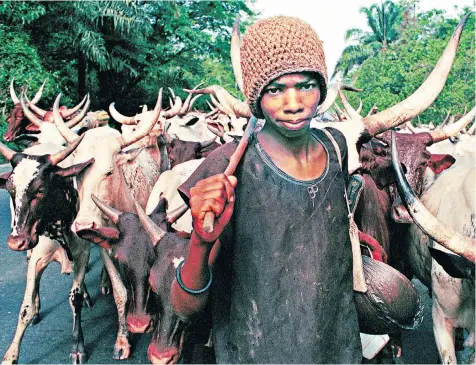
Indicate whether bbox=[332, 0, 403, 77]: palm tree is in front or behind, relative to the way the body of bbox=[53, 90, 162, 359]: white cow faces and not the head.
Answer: behind

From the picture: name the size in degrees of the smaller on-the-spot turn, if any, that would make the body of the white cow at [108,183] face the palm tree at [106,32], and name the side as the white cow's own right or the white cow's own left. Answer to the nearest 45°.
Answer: approximately 135° to the white cow's own right

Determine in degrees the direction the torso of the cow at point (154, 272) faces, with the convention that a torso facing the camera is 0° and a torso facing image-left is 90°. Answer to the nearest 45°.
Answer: approximately 0°

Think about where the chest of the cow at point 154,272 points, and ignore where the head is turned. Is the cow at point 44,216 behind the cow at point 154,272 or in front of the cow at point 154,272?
behind

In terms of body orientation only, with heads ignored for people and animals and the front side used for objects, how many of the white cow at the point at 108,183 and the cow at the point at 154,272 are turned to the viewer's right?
0

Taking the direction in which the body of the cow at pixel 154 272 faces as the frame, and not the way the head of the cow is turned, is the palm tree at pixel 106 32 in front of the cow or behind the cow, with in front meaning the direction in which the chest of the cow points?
behind

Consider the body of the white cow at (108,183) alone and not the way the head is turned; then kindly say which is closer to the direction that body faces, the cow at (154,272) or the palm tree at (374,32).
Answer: the cow

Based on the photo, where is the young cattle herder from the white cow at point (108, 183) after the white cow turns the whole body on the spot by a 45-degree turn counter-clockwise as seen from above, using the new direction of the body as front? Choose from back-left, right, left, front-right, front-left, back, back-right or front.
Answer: front

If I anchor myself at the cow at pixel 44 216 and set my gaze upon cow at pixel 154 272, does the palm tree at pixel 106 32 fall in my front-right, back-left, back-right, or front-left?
back-left
